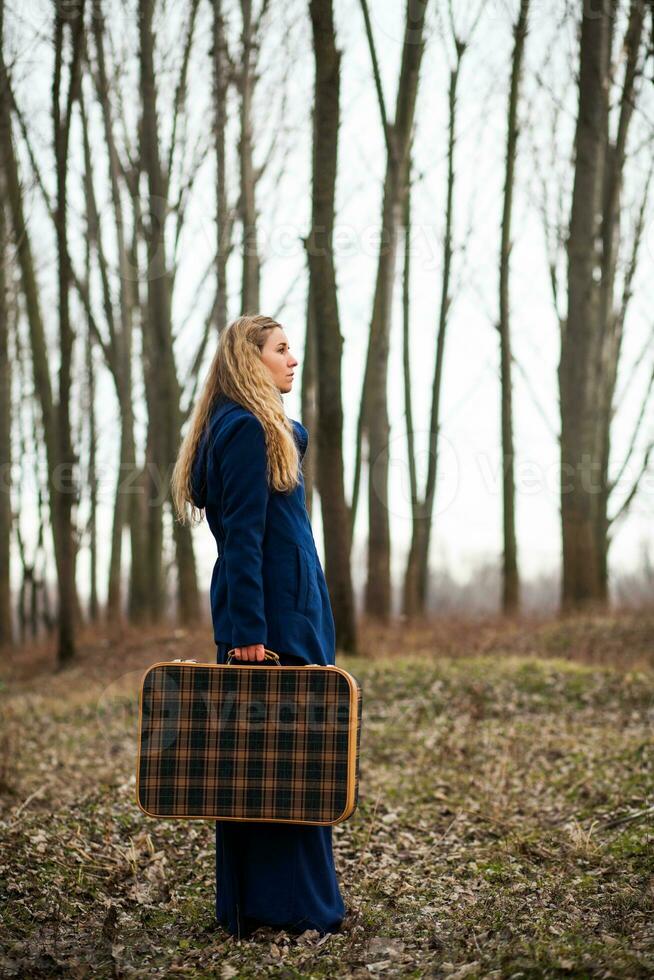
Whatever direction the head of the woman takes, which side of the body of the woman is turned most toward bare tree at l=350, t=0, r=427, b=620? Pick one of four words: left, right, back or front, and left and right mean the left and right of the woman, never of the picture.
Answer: left

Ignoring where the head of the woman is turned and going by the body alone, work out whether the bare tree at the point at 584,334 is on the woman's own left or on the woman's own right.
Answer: on the woman's own left

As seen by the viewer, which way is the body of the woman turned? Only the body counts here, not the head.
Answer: to the viewer's right

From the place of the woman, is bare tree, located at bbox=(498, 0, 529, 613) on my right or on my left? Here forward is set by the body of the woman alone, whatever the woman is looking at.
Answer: on my left

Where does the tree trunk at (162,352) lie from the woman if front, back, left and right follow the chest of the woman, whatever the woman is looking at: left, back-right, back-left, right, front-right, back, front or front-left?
left

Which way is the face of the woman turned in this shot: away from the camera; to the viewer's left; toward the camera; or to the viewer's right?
to the viewer's right

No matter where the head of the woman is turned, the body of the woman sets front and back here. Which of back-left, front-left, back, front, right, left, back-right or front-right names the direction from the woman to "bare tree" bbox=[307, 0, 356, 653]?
left

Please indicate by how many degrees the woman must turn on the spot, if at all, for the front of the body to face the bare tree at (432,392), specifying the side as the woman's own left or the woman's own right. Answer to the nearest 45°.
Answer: approximately 90° to the woman's own left
